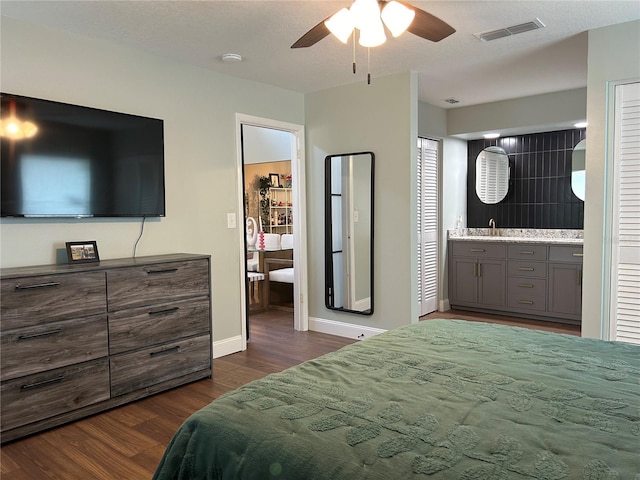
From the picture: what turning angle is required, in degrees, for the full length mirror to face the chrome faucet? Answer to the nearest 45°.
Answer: approximately 180°

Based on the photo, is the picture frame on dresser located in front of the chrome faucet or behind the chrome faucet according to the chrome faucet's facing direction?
in front

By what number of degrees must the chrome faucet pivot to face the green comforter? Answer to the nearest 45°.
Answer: approximately 45° to its left

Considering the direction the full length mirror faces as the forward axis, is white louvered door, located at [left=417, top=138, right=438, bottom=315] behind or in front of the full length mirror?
behind

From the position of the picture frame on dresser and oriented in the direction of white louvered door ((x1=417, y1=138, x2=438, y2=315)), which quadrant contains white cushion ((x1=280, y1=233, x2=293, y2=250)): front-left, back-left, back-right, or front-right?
front-left

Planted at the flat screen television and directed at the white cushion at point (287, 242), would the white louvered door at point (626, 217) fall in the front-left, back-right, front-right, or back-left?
front-right

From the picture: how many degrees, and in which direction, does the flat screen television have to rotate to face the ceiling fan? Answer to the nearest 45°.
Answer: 0° — it already faces it

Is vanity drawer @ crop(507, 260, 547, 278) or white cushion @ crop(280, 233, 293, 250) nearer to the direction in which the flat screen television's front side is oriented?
the vanity drawer

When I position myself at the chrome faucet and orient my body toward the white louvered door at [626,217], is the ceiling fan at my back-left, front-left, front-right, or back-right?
front-right

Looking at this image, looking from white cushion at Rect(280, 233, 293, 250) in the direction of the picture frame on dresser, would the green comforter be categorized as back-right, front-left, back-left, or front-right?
front-left

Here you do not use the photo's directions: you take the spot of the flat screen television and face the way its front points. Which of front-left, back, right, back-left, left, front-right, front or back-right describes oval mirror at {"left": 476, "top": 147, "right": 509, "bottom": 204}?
front-left

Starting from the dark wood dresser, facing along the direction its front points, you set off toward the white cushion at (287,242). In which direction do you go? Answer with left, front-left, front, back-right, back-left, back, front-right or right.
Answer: left

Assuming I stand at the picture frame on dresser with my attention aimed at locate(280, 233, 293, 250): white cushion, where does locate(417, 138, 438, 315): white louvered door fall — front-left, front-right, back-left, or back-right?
front-right

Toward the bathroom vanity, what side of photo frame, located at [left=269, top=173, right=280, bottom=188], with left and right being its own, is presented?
left

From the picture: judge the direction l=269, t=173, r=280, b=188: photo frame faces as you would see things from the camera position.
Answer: facing the viewer and to the left of the viewer

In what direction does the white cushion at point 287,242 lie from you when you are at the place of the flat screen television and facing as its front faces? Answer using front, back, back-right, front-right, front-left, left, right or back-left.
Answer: left
